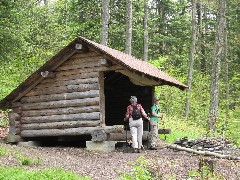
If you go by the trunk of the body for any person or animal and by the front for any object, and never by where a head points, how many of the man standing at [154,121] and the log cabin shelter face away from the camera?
0

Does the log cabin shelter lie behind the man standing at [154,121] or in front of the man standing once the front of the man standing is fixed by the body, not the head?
behind

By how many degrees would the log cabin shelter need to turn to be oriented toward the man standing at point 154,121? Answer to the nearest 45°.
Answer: approximately 45° to its left

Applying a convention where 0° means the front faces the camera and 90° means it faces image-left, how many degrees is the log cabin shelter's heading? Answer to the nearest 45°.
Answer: approximately 315°
